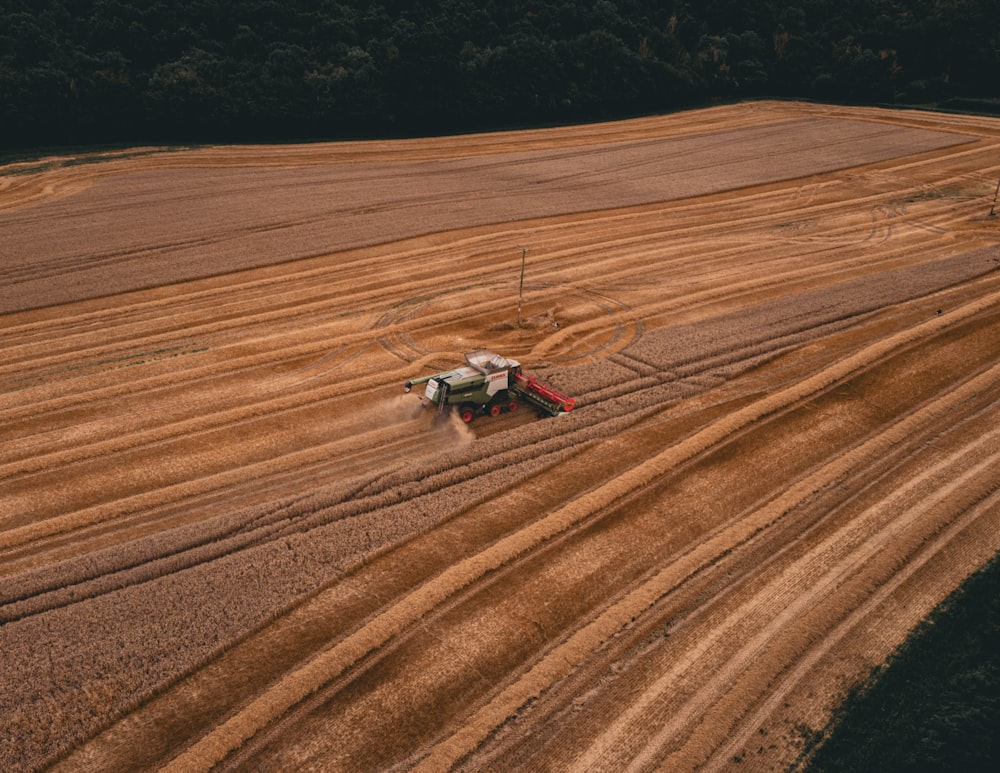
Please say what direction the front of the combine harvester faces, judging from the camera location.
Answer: facing away from the viewer and to the right of the viewer
